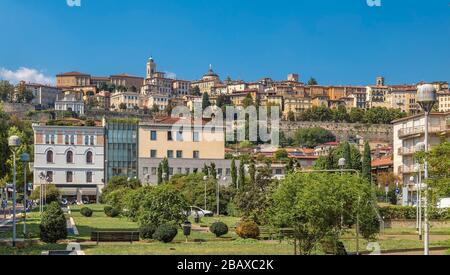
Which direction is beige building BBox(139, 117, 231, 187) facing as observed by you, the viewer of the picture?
facing the viewer

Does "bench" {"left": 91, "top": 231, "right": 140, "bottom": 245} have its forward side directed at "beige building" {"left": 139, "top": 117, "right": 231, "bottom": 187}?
yes

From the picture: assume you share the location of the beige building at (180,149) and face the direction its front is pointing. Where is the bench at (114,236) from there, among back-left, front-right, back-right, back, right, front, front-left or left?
front

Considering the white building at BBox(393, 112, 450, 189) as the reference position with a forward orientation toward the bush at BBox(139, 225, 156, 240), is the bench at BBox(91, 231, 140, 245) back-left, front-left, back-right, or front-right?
front-left

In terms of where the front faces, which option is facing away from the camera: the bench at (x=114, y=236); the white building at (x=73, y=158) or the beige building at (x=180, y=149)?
the bench

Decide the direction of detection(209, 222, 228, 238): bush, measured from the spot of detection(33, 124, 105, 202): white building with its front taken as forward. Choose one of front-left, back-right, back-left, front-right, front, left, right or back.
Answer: front

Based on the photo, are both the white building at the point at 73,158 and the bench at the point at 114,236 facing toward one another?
yes

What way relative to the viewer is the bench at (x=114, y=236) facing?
away from the camera

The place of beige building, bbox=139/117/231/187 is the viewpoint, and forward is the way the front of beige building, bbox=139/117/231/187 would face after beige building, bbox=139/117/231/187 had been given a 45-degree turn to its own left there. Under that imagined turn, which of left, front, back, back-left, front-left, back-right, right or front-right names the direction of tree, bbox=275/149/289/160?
left

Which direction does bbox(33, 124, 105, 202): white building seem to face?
toward the camera
